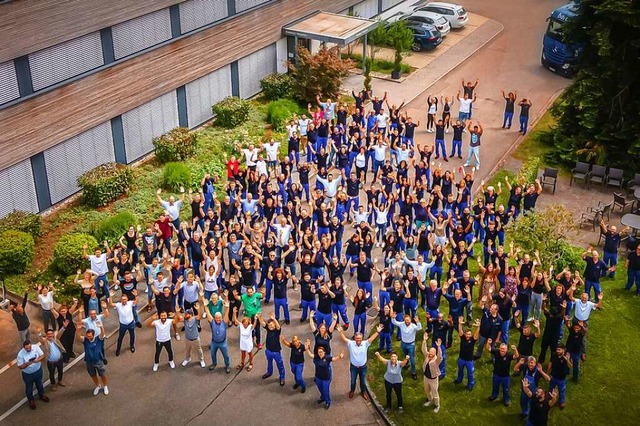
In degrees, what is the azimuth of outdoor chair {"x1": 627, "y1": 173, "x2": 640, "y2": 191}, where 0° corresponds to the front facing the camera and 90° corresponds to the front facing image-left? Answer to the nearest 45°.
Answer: approximately 45°

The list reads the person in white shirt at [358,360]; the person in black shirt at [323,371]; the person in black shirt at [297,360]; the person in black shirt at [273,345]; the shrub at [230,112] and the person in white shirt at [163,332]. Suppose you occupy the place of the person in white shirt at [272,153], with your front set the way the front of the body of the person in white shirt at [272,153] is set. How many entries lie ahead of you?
5

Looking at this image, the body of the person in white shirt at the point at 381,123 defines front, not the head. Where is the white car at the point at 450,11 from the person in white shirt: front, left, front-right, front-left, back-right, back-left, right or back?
back

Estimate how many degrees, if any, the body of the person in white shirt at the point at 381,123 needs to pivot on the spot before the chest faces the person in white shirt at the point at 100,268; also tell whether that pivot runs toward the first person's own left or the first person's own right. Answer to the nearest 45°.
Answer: approximately 45° to the first person's own right

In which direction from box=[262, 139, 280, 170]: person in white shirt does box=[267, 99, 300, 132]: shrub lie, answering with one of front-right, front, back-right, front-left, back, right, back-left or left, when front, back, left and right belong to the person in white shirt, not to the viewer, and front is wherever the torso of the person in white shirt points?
back

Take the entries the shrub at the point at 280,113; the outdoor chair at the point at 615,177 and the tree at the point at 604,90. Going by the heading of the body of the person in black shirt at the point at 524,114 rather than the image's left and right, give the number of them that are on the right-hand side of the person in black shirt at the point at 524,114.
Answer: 1
